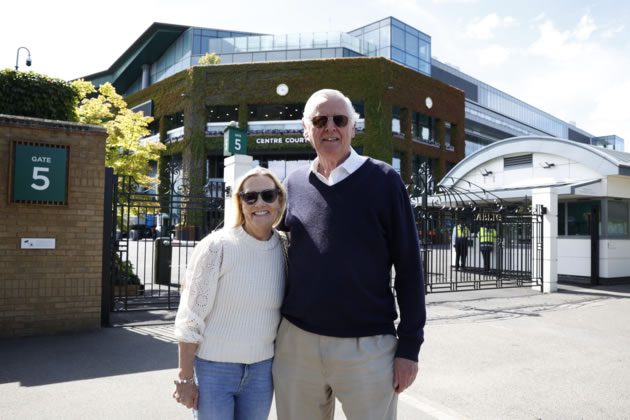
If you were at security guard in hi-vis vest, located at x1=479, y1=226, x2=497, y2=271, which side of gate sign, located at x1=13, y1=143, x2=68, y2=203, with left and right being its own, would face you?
left

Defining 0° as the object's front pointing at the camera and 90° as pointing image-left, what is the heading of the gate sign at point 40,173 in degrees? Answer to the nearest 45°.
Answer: approximately 0°

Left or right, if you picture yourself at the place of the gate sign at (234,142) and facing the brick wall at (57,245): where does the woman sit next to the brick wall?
left

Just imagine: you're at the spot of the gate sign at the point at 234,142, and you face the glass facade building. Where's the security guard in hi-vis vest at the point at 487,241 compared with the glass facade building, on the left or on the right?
right

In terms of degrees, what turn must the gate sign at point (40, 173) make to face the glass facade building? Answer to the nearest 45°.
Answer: approximately 135° to its left

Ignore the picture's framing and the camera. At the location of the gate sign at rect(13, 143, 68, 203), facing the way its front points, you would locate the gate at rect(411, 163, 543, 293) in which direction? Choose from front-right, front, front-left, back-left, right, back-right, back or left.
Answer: left

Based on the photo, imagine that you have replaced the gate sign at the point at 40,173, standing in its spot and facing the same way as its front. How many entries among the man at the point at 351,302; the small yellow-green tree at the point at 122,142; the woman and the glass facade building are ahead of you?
2
